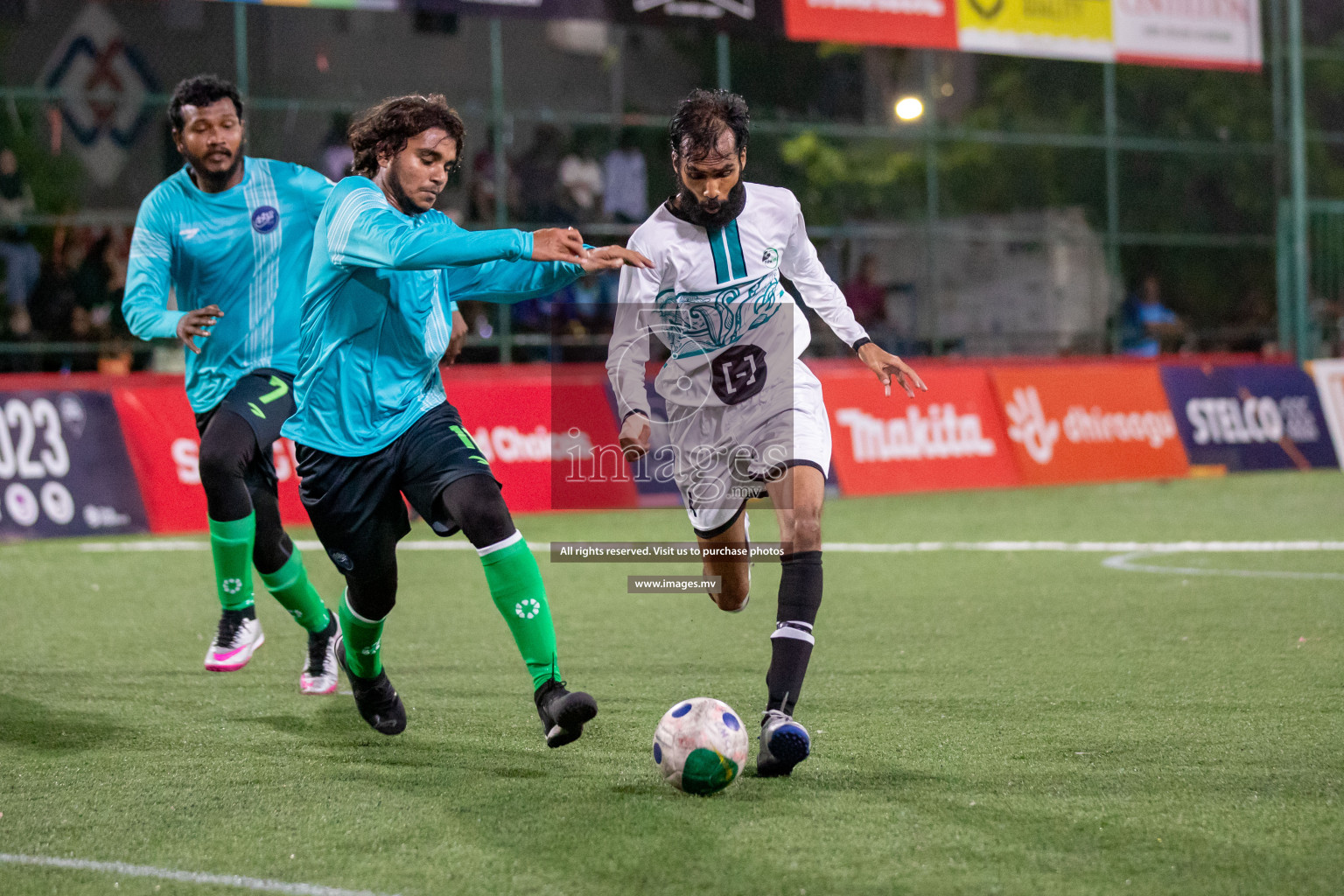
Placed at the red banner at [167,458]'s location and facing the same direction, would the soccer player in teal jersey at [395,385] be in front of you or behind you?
in front

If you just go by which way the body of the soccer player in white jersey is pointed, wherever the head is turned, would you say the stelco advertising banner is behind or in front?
behind

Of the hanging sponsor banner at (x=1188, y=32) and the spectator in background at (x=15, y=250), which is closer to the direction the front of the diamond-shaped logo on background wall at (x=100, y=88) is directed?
the spectator in background

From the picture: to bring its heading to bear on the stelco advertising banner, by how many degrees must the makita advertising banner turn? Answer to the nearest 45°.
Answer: approximately 135° to its left

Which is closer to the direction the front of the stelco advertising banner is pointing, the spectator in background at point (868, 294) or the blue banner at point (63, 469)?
the blue banner
